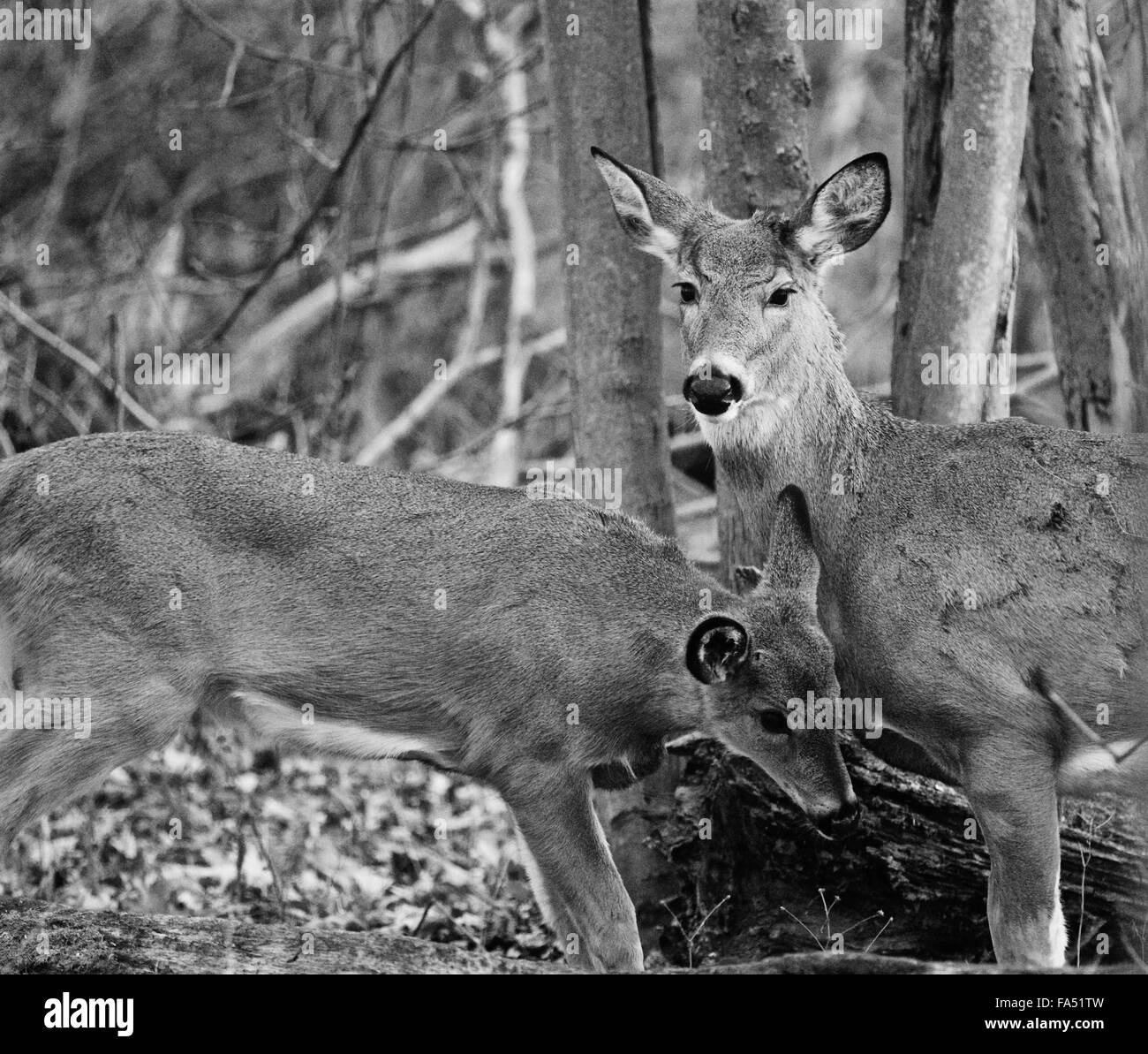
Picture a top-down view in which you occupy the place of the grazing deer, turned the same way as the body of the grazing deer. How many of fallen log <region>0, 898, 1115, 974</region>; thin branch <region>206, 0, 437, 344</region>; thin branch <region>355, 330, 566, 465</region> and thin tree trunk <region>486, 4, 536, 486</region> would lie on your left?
3

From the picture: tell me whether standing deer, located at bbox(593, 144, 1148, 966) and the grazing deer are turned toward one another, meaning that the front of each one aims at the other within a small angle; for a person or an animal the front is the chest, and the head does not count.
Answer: yes

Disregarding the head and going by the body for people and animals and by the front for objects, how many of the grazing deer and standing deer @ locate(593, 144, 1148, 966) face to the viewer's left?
1

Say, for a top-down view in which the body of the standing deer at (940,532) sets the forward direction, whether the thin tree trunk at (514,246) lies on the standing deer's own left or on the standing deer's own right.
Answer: on the standing deer's own right

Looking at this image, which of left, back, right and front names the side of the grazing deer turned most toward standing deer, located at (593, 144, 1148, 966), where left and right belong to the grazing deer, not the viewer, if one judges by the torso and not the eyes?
front

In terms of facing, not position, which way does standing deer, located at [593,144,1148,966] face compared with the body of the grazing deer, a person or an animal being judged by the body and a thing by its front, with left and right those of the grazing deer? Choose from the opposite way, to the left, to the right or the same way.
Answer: the opposite way

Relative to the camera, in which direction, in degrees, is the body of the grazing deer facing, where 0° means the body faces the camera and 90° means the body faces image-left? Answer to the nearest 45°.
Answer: approximately 270°

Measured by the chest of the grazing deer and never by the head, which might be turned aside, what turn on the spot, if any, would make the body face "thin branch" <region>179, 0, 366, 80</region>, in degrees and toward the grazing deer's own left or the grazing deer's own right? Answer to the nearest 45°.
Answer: approximately 90° to the grazing deer's own left

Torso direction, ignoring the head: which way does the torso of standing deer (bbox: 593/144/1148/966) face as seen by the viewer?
to the viewer's left
